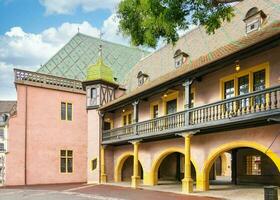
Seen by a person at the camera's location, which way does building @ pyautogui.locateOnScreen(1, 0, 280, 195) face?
facing the viewer and to the left of the viewer
